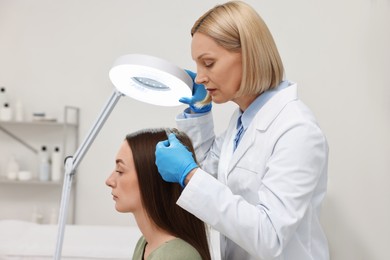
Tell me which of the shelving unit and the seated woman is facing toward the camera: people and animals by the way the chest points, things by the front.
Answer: the shelving unit

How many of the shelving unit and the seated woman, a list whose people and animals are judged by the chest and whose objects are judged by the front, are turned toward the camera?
1

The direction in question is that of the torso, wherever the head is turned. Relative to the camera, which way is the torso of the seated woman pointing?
to the viewer's left

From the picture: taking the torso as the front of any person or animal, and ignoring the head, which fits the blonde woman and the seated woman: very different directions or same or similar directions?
same or similar directions

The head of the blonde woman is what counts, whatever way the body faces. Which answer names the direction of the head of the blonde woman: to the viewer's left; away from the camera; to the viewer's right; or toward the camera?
to the viewer's left

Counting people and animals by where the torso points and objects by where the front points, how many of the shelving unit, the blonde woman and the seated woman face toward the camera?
1

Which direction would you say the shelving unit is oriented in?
toward the camera

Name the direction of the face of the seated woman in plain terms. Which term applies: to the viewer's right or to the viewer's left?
to the viewer's left

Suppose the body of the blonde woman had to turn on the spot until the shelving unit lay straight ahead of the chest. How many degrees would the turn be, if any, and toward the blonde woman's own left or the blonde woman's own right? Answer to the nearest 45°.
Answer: approximately 45° to the blonde woman's own right

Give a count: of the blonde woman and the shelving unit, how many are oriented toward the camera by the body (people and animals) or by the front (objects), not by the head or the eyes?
1

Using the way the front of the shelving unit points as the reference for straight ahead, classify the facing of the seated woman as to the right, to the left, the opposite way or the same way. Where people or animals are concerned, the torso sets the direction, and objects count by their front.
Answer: to the right

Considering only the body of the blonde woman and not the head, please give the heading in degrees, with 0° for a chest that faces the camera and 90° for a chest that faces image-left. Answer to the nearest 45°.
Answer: approximately 90°
